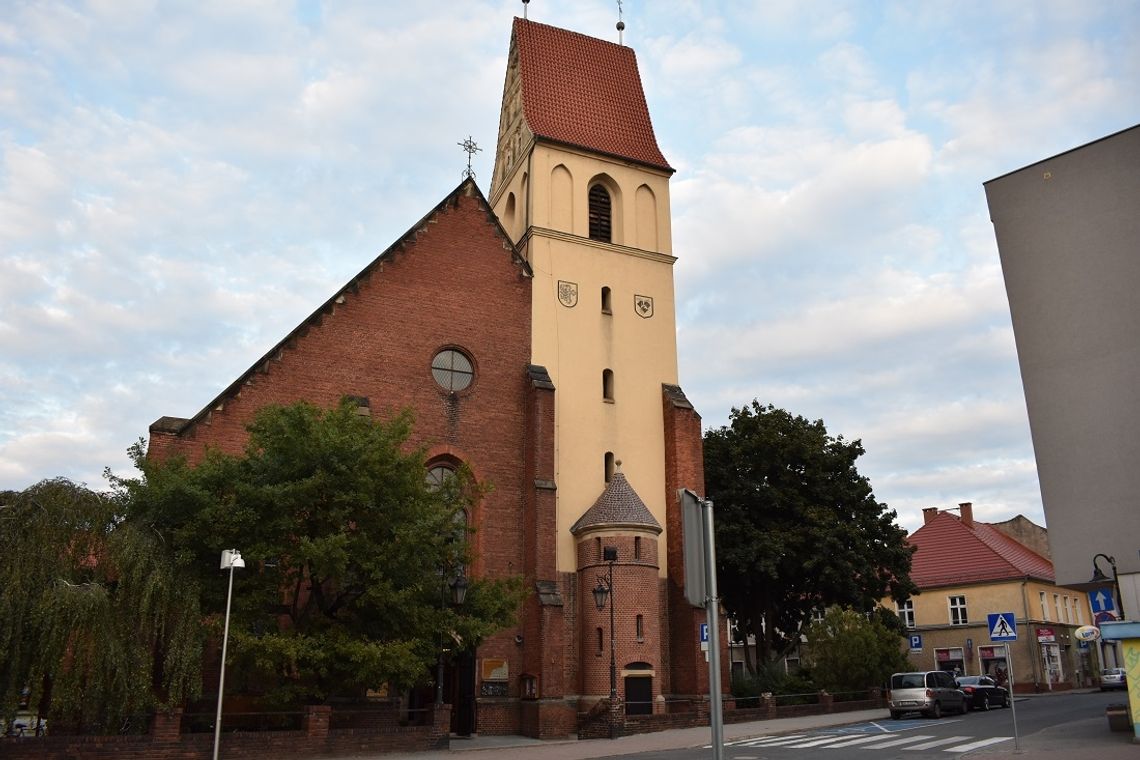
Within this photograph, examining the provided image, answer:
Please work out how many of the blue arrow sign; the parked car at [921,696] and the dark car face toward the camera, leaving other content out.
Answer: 1

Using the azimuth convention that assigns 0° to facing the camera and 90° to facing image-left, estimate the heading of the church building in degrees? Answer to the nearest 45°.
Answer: approximately 0°

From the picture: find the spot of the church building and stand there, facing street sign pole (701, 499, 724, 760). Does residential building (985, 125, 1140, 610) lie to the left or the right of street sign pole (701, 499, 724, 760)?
left

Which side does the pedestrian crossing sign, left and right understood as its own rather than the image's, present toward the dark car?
back

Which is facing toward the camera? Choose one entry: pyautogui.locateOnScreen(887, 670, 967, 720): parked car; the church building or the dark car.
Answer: the church building

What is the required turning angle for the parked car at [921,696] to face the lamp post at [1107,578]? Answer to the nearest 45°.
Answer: approximately 90° to its right

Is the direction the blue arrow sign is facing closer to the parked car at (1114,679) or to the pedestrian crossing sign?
the pedestrian crossing sign

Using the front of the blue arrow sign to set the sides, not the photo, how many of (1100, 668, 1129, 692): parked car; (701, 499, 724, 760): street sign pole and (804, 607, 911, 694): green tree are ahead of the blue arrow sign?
1

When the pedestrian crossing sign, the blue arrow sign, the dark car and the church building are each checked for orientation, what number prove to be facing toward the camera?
3

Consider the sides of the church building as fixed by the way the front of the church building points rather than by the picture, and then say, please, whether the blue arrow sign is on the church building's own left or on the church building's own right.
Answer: on the church building's own left
